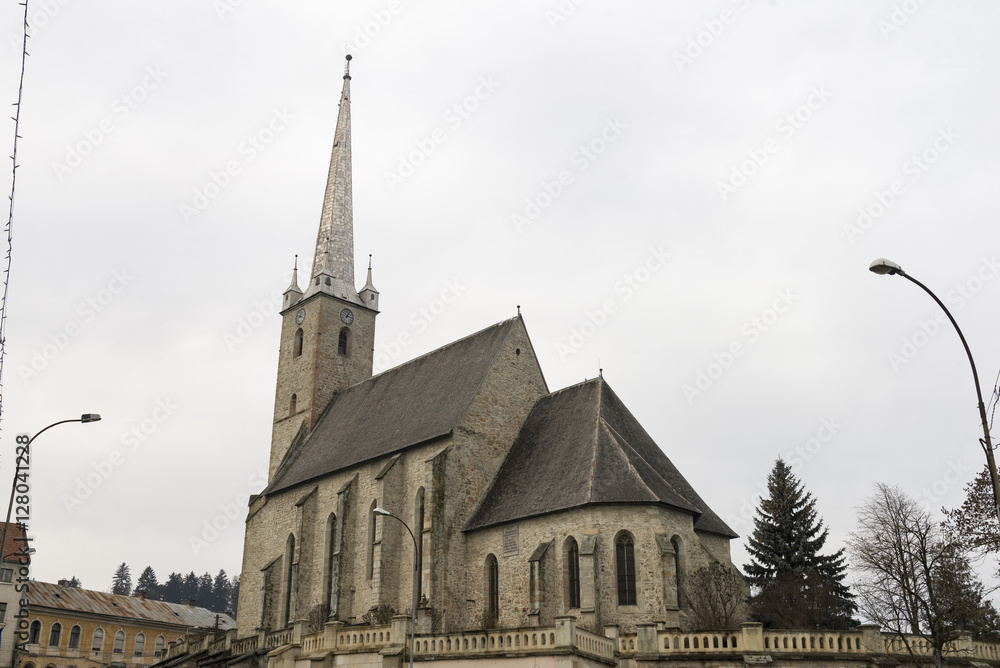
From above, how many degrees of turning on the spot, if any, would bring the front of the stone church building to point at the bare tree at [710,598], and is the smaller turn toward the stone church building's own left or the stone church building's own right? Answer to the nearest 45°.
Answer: approximately 180°

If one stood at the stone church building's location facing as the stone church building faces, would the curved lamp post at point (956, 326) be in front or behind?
behind

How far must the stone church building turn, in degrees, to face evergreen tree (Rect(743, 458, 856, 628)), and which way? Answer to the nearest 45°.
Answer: approximately 135° to its right

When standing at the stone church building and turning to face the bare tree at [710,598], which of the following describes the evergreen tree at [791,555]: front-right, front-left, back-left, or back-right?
front-left

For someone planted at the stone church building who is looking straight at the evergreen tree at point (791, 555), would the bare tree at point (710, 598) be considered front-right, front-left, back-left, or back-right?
front-right

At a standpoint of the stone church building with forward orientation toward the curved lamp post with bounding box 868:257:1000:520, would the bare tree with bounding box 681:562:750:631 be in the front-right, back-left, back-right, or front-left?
front-left

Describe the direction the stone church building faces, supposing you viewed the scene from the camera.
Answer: facing away from the viewer and to the left of the viewer

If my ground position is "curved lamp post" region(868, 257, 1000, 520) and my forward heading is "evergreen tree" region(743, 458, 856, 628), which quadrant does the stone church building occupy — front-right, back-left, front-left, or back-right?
front-left

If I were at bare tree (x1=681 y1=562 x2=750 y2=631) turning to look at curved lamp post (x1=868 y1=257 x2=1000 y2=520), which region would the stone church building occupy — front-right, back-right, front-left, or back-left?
back-right
